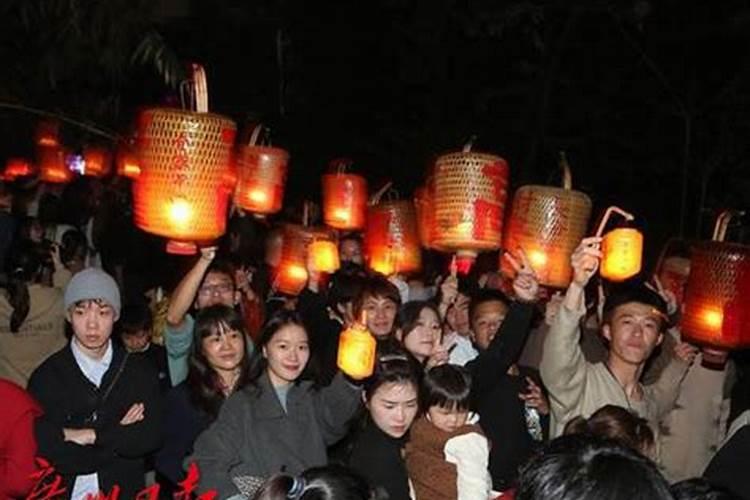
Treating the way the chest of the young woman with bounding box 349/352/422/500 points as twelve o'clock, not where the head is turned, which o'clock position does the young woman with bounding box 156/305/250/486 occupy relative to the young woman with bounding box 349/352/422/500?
the young woman with bounding box 156/305/250/486 is roughly at 5 o'clock from the young woman with bounding box 349/352/422/500.

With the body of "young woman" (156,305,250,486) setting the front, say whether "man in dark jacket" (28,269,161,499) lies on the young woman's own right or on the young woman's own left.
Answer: on the young woman's own right

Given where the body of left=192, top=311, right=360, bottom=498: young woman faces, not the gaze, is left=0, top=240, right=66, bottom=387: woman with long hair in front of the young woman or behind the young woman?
behind

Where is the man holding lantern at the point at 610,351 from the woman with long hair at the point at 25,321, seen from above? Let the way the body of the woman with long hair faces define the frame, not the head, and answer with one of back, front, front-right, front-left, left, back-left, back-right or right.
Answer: back-right

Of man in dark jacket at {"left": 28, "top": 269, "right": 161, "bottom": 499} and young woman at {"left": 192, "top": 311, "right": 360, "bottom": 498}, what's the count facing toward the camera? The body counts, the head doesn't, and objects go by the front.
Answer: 2

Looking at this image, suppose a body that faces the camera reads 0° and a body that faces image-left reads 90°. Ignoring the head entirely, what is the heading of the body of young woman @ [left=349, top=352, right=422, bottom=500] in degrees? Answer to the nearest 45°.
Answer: approximately 315°

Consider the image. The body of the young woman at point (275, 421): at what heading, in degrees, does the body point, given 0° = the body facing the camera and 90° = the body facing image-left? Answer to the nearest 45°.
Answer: approximately 0°

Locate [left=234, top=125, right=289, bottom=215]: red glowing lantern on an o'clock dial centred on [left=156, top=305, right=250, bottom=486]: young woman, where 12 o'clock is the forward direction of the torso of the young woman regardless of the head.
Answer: The red glowing lantern is roughly at 8 o'clock from the young woman.
